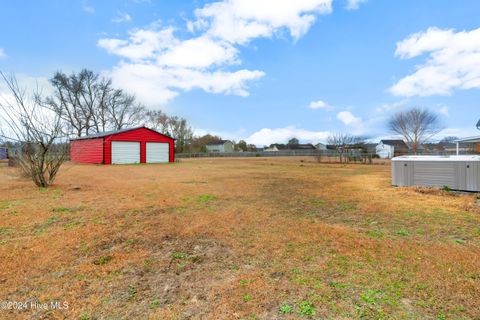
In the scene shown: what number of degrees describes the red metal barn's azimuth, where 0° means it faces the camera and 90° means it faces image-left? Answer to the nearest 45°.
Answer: approximately 315°

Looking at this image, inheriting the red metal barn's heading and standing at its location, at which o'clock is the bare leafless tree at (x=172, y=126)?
The bare leafless tree is roughly at 8 o'clock from the red metal barn.

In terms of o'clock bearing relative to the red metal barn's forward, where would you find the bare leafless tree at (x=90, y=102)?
The bare leafless tree is roughly at 7 o'clock from the red metal barn.
